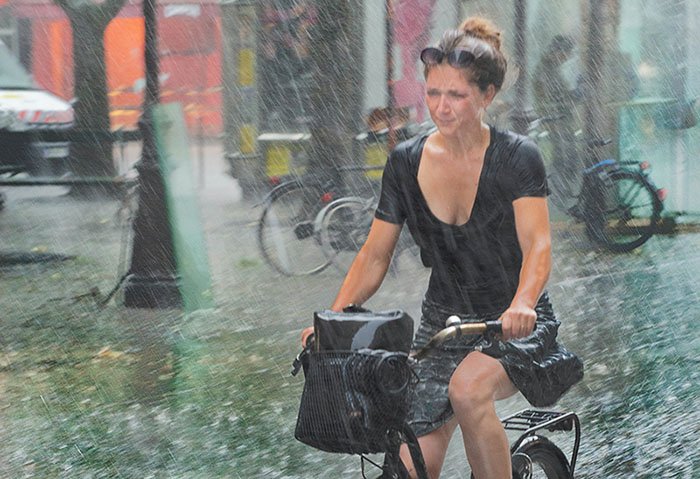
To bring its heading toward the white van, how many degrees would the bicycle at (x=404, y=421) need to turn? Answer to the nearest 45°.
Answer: approximately 90° to its right

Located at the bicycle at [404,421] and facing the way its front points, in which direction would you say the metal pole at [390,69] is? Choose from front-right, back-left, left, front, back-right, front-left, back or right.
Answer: back-right
